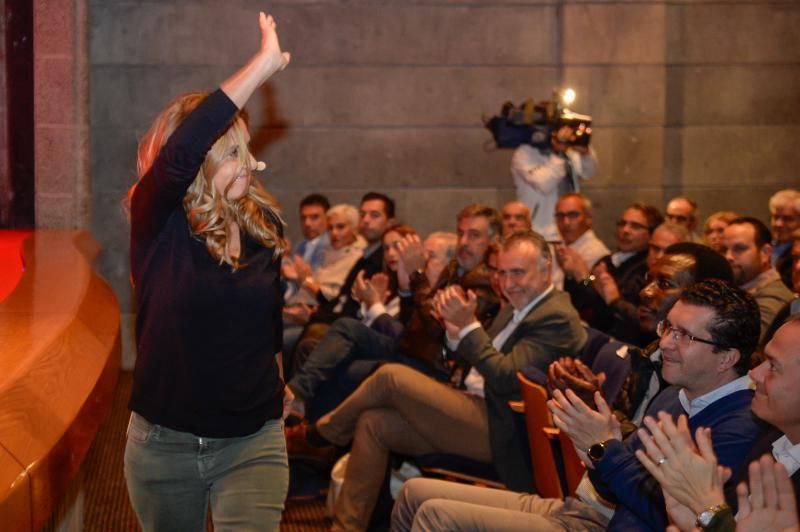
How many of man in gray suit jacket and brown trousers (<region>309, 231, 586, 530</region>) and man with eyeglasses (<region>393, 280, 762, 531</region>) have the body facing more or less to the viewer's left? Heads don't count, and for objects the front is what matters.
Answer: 2

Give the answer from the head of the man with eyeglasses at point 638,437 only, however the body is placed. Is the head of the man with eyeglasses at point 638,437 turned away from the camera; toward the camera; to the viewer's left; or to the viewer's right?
to the viewer's left

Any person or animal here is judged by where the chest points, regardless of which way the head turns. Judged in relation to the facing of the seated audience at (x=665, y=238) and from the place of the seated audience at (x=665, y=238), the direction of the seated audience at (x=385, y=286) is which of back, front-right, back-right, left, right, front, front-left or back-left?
front-right

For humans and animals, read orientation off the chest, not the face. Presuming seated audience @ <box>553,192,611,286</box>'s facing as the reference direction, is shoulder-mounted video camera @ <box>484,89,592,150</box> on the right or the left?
on their right

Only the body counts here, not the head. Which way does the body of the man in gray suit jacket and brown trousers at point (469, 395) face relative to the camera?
to the viewer's left

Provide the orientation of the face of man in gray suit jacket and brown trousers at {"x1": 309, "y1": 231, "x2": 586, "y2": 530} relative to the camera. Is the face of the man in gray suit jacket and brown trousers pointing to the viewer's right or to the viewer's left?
to the viewer's left

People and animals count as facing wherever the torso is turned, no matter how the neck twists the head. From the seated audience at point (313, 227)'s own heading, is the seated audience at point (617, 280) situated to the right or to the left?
on their left

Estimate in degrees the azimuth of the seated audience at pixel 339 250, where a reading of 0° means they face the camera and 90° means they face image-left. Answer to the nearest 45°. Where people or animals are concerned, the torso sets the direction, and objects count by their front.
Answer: approximately 45°

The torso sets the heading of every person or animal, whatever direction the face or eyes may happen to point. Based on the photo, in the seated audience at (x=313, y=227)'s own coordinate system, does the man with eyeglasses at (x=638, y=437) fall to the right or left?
on their left
